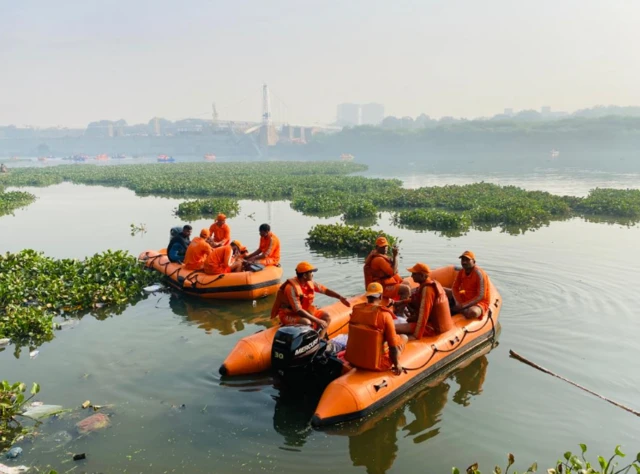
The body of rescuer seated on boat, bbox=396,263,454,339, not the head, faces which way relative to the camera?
to the viewer's left

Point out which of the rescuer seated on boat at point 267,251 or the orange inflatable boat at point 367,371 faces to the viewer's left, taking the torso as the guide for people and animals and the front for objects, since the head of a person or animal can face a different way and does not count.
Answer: the rescuer seated on boat

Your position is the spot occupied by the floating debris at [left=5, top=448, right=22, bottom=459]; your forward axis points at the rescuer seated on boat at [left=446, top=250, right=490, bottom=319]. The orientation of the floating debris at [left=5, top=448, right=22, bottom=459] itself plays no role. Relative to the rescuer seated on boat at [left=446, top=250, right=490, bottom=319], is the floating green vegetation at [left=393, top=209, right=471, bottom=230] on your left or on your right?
left

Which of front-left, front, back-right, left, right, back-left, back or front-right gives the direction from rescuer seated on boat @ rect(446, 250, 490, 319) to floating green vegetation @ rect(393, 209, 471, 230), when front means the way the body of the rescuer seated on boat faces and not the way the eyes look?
back-right

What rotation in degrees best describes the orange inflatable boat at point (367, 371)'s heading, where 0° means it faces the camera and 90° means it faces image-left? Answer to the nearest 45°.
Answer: approximately 225°

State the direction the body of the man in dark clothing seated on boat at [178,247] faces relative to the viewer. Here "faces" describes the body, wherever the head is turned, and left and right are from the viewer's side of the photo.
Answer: facing to the right of the viewer

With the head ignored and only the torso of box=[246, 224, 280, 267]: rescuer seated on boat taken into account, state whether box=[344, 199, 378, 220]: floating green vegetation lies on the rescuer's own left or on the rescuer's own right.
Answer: on the rescuer's own right
